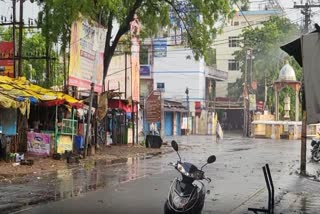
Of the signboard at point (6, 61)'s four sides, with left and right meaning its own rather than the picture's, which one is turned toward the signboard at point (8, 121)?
front

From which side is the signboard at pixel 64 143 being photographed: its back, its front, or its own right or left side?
front

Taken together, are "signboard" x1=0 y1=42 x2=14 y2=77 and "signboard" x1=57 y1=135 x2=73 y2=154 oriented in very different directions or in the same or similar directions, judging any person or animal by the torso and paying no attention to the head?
same or similar directions

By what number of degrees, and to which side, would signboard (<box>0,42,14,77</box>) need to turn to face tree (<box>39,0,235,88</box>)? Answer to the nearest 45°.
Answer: approximately 45° to its left

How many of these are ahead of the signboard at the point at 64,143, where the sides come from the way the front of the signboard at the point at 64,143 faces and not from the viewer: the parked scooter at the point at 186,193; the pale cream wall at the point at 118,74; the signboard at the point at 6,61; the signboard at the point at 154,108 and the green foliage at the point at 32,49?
1

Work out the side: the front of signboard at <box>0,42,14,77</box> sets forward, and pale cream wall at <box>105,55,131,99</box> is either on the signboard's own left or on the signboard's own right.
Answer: on the signboard's own left

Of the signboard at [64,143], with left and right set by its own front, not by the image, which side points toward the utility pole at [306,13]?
left

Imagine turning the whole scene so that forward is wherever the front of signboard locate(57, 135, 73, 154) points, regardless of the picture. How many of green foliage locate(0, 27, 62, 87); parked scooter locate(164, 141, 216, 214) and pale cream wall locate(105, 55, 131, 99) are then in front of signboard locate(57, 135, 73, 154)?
1

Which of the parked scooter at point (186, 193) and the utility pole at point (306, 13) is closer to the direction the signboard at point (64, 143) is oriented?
the parked scooter

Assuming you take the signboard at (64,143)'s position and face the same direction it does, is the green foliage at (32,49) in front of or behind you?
behind

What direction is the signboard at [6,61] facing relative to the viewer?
toward the camera

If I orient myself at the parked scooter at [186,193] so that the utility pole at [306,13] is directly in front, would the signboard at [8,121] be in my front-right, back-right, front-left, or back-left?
front-left

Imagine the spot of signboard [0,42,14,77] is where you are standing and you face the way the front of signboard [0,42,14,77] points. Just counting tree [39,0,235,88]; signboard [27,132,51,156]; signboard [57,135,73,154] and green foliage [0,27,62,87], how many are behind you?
1

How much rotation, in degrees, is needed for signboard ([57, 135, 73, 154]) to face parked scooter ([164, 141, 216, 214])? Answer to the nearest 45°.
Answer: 0° — it already faces it

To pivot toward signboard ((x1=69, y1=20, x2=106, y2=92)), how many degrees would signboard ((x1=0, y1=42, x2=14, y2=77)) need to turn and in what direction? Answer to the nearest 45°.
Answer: approximately 45° to its left
